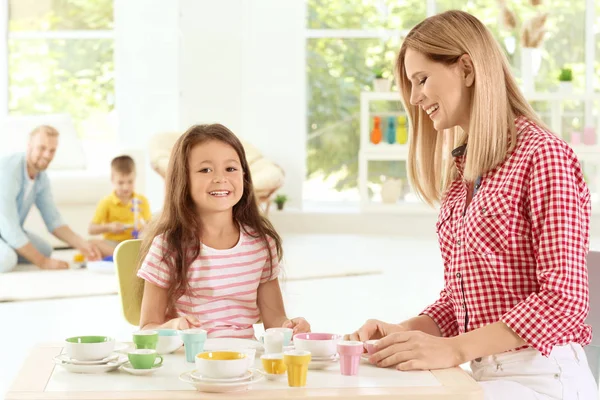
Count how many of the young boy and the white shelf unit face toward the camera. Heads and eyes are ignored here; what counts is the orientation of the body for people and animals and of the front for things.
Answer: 2

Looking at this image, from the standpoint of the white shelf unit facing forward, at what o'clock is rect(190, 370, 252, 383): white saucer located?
The white saucer is roughly at 12 o'clock from the white shelf unit.

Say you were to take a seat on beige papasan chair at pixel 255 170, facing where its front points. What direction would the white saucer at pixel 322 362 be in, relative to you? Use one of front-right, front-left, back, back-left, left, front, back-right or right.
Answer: front-left

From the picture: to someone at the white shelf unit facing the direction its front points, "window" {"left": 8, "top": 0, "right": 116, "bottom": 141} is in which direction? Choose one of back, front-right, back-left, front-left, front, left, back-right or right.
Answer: right

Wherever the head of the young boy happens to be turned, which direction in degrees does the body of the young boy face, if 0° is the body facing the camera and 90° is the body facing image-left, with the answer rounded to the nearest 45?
approximately 0°

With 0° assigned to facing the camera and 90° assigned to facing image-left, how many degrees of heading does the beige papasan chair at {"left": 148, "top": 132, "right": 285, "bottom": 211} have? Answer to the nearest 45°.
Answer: approximately 45°

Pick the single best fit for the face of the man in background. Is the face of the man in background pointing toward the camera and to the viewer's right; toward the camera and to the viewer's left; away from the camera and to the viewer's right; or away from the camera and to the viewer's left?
toward the camera and to the viewer's right

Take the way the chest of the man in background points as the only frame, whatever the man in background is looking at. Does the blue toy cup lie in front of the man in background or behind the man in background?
in front
